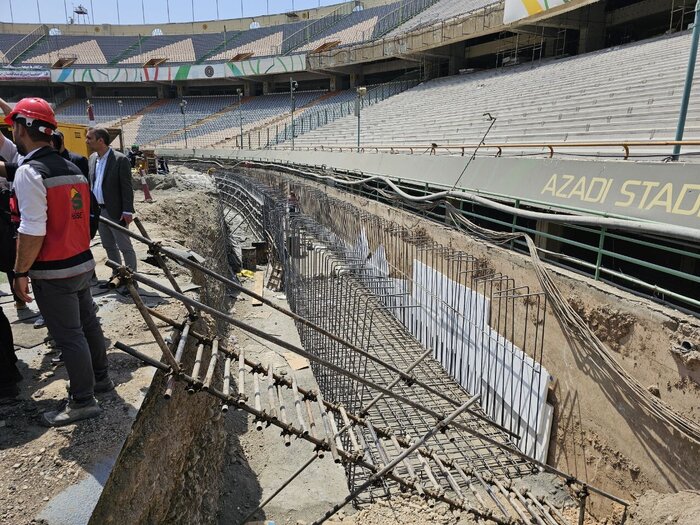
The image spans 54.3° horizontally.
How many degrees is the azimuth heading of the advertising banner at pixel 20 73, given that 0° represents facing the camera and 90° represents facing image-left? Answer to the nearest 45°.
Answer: approximately 0°

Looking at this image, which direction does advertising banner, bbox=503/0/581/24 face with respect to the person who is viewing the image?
facing the viewer and to the left of the viewer

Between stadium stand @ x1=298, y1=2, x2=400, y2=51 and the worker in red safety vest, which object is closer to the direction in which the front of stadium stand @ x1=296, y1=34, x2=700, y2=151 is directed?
the worker in red safety vest

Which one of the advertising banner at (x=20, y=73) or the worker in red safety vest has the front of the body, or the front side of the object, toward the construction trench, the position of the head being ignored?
the advertising banner

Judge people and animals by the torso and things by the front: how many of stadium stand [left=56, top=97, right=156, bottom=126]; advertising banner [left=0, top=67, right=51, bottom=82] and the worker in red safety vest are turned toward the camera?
2

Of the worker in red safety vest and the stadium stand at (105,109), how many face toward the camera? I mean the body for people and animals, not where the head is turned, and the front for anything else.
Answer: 1

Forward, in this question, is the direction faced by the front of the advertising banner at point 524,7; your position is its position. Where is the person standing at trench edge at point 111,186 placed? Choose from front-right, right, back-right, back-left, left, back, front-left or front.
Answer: front-left

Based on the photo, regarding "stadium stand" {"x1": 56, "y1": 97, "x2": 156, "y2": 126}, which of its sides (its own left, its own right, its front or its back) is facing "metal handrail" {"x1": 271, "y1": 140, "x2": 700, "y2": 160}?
front

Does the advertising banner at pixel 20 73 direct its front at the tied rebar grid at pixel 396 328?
yes

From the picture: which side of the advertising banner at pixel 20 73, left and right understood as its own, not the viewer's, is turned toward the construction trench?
front
